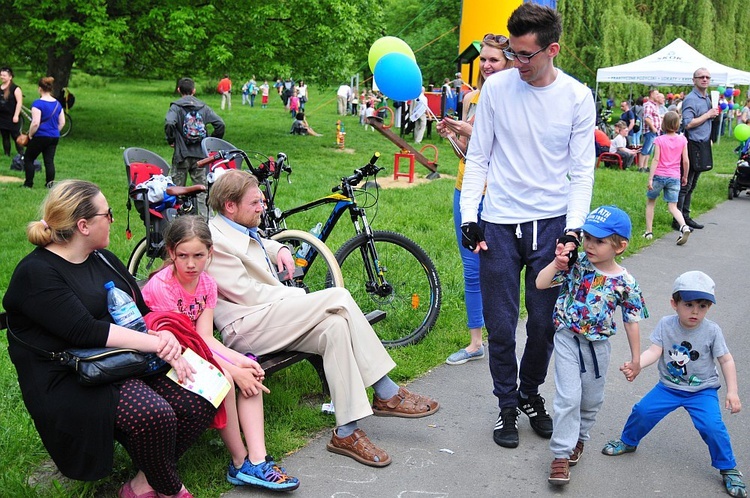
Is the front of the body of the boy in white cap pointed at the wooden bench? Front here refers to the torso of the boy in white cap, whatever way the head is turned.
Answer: no

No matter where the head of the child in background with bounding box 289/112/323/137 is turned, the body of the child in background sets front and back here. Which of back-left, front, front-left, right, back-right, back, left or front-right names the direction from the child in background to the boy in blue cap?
right

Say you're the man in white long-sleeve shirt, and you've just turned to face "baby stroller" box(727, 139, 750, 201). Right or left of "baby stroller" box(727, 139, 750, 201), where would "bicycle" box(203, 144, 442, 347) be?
left

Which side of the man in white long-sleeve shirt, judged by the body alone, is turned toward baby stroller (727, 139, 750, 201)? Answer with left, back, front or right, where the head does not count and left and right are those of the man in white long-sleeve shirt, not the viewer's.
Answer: back

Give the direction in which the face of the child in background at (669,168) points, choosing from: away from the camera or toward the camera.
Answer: away from the camera

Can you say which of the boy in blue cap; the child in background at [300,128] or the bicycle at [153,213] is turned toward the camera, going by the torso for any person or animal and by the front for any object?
the boy in blue cap

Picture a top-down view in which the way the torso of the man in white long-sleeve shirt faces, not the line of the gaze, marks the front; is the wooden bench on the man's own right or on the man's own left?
on the man's own right

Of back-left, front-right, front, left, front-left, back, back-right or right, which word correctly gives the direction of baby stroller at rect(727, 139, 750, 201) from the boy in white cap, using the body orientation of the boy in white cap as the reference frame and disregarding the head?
back

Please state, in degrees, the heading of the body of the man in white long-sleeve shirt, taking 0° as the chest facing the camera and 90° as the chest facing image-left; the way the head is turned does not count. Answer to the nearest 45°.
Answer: approximately 0°

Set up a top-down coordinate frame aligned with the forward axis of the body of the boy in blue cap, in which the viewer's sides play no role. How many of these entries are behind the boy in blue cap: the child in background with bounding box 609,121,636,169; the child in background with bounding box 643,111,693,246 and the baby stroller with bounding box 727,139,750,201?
3

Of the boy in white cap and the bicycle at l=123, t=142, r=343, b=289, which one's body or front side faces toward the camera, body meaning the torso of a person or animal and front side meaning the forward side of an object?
the boy in white cap

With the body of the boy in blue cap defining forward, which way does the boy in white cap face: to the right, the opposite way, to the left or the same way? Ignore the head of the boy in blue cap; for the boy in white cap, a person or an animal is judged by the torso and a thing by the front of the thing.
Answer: the same way

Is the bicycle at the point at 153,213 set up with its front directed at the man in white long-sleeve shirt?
no

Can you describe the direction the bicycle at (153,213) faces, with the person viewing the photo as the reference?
facing to the right of the viewer

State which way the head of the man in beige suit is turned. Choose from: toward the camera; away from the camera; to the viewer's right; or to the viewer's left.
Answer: to the viewer's right

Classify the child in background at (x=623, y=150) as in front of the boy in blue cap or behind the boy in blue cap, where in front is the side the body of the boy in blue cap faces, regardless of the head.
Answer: behind

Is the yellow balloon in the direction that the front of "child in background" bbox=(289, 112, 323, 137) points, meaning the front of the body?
no
